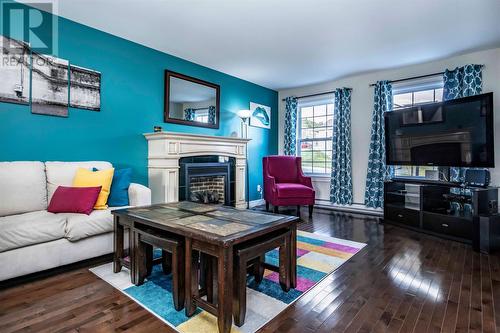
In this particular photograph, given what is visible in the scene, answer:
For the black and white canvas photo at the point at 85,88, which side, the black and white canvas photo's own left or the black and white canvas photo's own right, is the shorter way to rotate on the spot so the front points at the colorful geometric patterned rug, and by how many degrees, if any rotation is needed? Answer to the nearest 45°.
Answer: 0° — it already faces it

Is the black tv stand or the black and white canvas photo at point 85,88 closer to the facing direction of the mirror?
the black tv stand

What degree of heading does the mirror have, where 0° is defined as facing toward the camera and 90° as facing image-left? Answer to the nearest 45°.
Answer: approximately 315°

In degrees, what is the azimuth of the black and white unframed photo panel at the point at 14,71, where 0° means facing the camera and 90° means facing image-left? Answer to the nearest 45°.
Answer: approximately 315°

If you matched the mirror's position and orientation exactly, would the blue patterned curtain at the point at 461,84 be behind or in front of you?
in front

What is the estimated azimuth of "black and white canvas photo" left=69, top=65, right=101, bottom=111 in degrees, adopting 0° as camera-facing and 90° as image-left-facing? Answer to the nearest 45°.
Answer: approximately 315°

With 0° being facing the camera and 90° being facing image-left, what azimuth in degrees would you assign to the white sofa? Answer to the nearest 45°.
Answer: approximately 315°

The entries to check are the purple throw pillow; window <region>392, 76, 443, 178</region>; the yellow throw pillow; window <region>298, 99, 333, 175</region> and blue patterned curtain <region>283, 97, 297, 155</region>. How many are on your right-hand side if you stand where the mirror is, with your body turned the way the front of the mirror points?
2
